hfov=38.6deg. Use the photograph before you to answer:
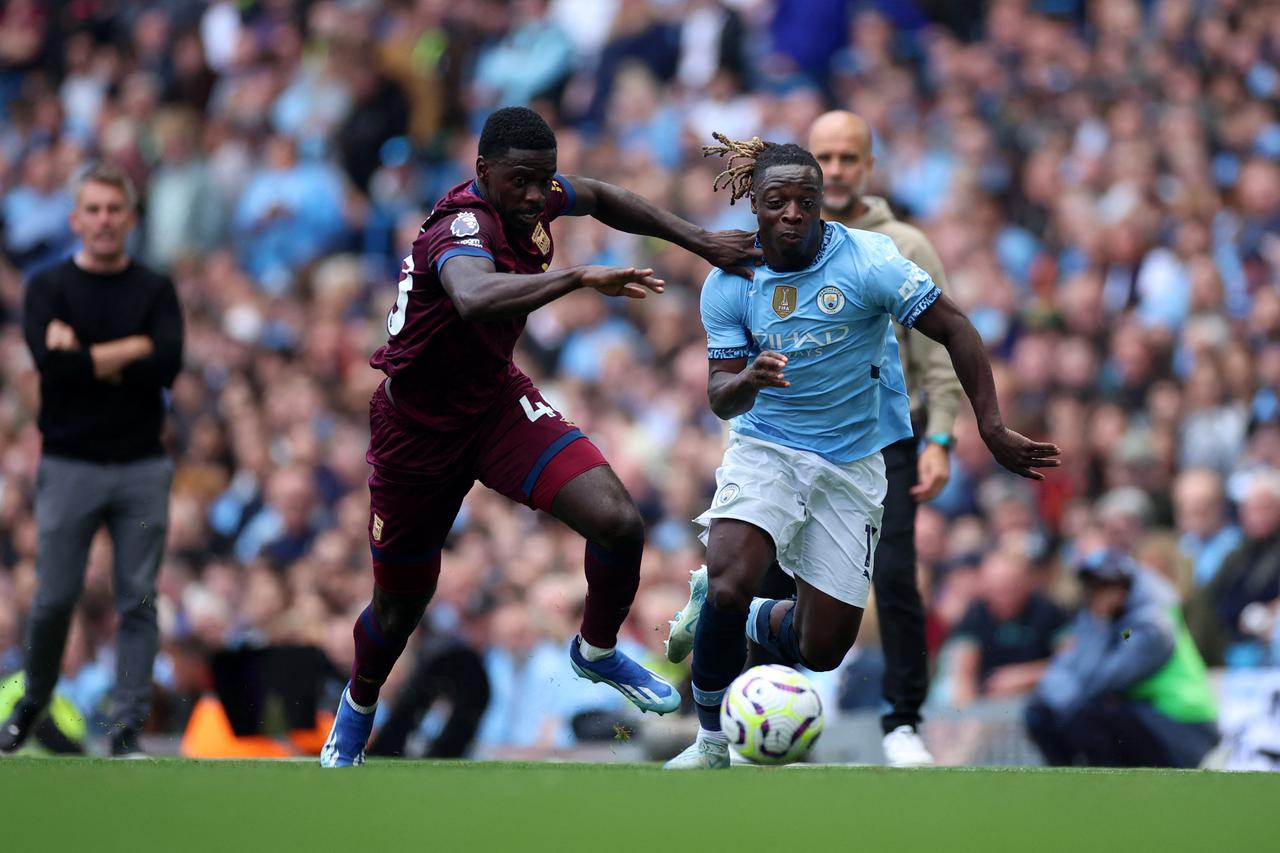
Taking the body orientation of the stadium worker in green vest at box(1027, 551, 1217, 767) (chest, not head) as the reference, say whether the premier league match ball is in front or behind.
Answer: in front

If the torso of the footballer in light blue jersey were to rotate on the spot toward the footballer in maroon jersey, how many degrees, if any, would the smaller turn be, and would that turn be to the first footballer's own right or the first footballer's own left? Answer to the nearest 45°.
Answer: approximately 90° to the first footballer's own right

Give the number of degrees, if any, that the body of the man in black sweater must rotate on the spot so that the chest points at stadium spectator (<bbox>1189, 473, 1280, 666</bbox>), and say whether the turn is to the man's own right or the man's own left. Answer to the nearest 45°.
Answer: approximately 90° to the man's own left

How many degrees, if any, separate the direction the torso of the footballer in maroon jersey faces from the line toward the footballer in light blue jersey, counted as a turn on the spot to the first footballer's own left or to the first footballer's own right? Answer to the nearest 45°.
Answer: approximately 45° to the first footballer's own left

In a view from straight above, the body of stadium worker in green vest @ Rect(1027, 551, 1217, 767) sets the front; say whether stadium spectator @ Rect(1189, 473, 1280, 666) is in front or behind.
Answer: behind

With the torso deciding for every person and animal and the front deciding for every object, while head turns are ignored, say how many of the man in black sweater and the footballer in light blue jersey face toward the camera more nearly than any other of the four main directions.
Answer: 2

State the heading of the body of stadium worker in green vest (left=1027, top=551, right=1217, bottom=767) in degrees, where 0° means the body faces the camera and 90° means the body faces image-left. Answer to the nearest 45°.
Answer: approximately 45°

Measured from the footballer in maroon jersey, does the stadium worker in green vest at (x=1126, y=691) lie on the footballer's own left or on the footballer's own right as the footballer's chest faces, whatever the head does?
on the footballer's own left

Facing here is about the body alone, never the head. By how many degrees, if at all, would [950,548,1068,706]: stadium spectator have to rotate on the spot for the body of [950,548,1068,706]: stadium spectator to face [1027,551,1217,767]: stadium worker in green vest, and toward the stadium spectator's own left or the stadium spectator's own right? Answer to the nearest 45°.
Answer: approximately 45° to the stadium spectator's own left

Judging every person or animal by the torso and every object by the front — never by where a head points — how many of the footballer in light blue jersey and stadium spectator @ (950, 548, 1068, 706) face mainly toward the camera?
2

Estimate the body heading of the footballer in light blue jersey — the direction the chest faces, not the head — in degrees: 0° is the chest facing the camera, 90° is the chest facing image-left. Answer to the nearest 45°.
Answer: approximately 0°
